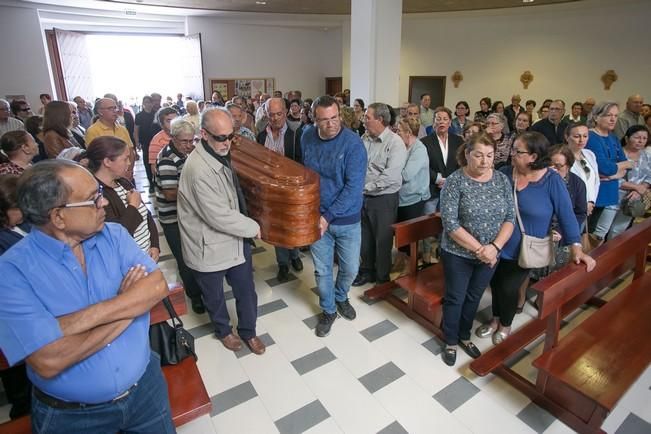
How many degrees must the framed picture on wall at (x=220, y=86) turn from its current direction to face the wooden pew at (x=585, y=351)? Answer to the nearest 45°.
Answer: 0° — it already faces it

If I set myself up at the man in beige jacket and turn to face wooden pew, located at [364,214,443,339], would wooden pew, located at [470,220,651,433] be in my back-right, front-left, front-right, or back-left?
front-right

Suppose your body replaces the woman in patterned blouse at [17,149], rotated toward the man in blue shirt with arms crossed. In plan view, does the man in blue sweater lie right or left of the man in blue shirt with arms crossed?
left

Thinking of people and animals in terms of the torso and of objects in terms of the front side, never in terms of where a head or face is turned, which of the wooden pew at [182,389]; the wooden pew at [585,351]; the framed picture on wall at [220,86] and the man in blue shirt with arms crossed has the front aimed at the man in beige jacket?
the framed picture on wall

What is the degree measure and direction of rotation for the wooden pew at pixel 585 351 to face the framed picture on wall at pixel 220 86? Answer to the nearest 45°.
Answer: approximately 180°

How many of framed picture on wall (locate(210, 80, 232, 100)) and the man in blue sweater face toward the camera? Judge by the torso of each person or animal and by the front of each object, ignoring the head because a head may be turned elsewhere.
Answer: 2

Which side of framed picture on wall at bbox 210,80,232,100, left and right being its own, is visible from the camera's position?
front

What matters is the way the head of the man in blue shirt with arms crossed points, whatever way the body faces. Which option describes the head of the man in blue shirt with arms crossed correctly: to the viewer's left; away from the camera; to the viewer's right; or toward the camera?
to the viewer's right

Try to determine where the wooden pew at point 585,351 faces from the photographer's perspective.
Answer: facing the viewer and to the right of the viewer

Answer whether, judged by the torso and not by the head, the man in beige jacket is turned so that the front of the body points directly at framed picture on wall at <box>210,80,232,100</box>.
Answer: no

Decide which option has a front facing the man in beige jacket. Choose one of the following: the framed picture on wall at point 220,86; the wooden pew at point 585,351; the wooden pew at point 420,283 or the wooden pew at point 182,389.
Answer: the framed picture on wall

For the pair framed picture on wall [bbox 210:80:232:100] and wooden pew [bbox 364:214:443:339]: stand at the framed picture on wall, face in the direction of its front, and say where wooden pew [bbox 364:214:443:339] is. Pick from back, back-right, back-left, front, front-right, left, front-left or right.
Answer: front

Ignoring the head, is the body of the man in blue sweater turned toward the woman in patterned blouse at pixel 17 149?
no

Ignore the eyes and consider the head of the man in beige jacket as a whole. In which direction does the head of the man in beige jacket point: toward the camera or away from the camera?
toward the camera

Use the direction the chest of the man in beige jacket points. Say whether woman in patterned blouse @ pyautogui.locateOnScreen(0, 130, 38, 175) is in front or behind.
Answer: behind
